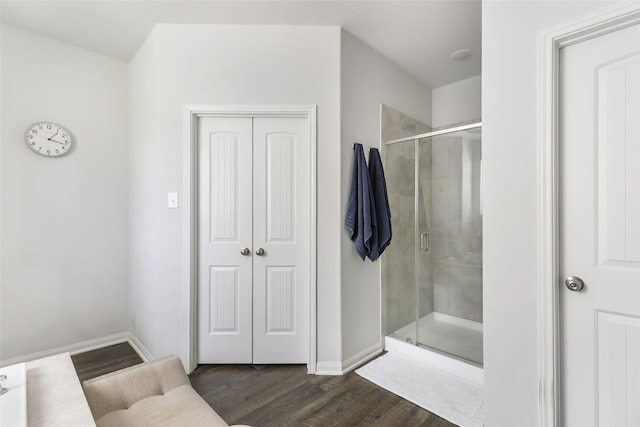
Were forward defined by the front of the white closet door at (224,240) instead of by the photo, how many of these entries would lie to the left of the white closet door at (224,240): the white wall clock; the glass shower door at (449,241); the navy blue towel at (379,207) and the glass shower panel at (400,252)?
3

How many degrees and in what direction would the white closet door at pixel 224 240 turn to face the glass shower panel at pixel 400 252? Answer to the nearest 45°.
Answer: approximately 90° to its left

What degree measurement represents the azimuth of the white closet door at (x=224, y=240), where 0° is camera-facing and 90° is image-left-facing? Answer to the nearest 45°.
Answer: approximately 0°

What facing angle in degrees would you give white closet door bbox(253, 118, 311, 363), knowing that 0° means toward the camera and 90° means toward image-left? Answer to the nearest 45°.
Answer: approximately 0°

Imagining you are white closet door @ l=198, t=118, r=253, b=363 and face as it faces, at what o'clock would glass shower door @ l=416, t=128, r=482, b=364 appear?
The glass shower door is roughly at 9 o'clock from the white closet door.

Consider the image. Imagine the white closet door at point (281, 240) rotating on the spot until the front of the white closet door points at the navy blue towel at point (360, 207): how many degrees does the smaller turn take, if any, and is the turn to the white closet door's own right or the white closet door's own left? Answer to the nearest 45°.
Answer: approximately 90° to the white closet door's own left

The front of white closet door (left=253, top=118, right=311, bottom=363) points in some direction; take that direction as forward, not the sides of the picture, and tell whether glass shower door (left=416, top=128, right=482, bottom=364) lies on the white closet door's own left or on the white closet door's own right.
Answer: on the white closet door's own left

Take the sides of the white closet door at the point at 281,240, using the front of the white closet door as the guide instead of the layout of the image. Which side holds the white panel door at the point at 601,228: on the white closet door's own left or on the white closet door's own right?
on the white closet door's own left

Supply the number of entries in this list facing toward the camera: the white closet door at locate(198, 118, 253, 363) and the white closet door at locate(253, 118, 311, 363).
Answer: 2
